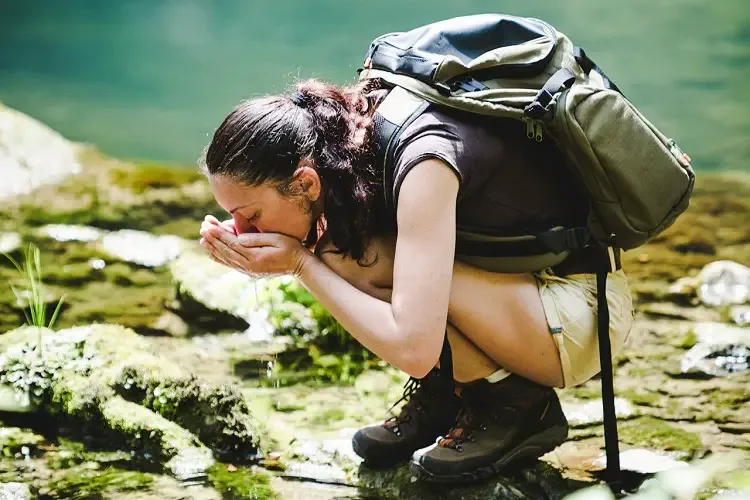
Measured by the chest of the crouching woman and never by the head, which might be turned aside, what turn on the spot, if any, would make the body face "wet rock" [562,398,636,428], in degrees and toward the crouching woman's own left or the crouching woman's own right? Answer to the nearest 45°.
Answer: approximately 135° to the crouching woman's own right

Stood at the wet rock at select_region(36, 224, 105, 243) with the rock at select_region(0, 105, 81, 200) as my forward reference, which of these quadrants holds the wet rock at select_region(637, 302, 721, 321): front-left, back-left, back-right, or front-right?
back-right

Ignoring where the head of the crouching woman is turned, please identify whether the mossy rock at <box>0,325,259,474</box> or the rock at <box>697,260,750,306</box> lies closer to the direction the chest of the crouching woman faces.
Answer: the mossy rock

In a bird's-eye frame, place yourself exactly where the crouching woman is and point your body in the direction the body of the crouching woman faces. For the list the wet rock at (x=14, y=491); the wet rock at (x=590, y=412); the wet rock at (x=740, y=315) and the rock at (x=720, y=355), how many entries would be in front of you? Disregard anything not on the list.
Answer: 1

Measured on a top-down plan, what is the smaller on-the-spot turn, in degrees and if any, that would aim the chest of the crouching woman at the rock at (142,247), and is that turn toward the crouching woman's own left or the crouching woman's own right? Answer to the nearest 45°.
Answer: approximately 45° to the crouching woman's own right

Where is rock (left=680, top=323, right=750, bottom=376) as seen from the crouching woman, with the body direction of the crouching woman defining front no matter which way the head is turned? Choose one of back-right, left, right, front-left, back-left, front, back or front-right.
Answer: back-right

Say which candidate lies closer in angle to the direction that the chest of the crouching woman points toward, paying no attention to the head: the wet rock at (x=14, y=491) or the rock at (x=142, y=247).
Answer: the wet rock

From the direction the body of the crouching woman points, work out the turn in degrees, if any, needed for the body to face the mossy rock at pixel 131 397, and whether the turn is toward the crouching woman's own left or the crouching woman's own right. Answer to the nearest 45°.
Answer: approximately 45° to the crouching woman's own right

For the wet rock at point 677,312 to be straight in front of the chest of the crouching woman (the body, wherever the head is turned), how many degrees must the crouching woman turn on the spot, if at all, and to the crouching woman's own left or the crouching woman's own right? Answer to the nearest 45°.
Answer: approximately 135° to the crouching woman's own right

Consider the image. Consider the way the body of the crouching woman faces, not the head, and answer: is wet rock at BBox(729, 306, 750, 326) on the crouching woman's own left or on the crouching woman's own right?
on the crouching woman's own right

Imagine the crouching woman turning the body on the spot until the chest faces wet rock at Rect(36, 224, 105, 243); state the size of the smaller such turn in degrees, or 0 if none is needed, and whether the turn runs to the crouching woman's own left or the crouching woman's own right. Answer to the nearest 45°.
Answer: approximately 45° to the crouching woman's own right

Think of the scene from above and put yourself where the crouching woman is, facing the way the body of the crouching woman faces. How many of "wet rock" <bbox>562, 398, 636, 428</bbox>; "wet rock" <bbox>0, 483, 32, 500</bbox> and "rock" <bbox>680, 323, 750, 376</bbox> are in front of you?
1

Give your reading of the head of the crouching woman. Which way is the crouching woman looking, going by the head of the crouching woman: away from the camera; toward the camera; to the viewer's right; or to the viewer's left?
to the viewer's left

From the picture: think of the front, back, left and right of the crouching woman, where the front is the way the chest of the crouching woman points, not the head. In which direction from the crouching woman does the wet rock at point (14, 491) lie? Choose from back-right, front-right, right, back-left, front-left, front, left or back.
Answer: front

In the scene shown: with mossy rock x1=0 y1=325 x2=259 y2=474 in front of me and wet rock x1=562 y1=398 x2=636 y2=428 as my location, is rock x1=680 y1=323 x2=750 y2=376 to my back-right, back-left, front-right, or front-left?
back-right

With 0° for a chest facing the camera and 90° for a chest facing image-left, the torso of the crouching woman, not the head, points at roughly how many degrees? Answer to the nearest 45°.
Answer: approximately 90°
